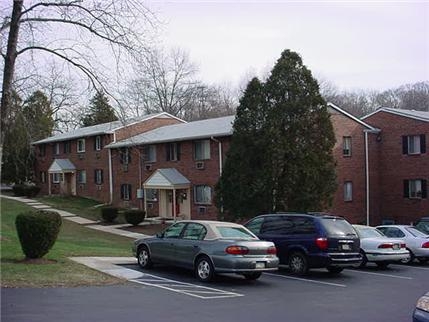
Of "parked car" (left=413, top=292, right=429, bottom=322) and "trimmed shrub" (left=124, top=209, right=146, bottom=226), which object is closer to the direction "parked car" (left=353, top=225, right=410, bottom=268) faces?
the trimmed shrub

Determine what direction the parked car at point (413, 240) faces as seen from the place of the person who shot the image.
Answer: facing away from the viewer and to the left of the viewer

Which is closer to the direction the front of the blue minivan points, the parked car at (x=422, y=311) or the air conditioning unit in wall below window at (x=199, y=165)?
the air conditioning unit in wall below window

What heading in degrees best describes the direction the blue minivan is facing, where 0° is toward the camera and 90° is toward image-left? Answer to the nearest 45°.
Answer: approximately 135°

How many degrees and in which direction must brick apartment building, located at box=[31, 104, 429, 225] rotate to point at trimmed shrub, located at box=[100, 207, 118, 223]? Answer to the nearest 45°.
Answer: approximately 45° to its right

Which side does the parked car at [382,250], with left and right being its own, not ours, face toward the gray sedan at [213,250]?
left

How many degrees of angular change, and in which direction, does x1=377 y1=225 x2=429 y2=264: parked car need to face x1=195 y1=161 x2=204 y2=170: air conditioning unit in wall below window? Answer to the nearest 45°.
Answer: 0° — it already faces it

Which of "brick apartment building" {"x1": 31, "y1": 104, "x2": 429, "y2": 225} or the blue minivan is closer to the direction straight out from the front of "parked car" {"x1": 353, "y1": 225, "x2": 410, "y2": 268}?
the brick apartment building

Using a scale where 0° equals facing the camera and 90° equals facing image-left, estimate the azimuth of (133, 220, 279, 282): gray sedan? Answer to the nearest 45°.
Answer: approximately 135°
